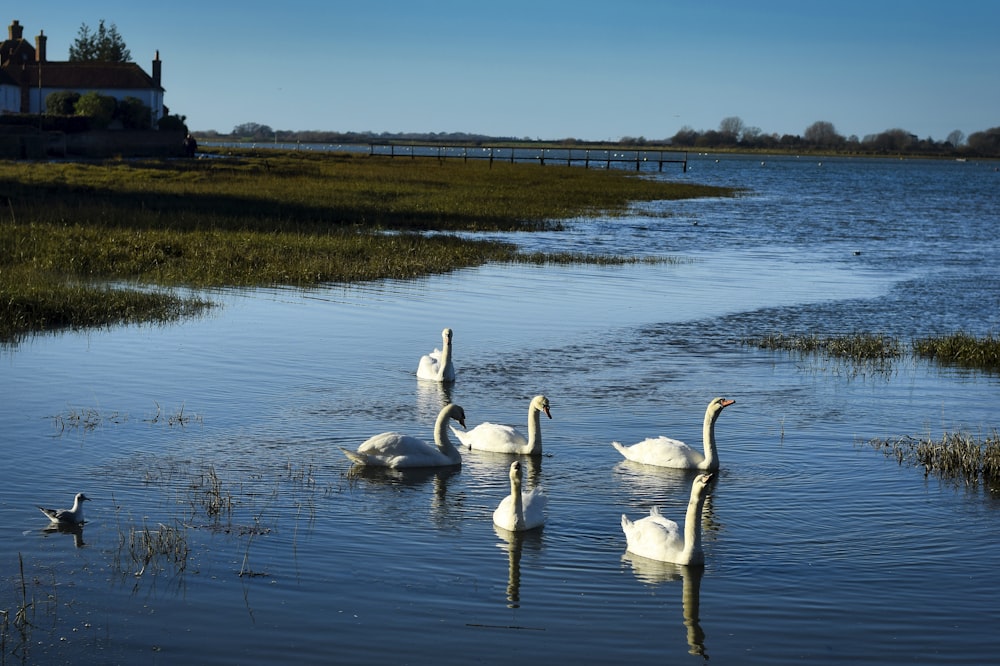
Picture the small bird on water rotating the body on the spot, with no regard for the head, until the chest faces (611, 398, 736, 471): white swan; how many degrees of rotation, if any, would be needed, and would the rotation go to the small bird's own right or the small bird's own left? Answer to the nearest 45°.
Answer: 0° — it already faces it

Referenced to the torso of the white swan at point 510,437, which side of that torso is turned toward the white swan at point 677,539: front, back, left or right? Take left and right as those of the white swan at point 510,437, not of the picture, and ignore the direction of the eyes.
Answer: right

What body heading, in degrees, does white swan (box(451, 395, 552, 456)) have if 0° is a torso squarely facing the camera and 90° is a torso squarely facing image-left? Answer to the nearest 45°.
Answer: approximately 270°

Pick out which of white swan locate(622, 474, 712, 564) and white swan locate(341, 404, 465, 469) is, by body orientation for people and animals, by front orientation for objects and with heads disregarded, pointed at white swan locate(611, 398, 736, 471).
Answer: white swan locate(341, 404, 465, 469)

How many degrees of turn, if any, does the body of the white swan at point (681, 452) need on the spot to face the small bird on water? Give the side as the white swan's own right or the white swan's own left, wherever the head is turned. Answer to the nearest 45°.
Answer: approximately 135° to the white swan's own right

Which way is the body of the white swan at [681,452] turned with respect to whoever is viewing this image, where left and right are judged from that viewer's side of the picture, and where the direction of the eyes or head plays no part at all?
facing to the right of the viewer

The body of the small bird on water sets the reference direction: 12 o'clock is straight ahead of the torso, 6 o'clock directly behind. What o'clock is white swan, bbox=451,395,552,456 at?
The white swan is roughly at 11 o'clock from the small bird on water.

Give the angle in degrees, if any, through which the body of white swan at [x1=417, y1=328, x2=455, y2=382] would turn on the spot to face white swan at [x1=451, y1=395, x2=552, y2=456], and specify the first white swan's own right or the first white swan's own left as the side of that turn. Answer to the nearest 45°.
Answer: approximately 45° to the first white swan's own right

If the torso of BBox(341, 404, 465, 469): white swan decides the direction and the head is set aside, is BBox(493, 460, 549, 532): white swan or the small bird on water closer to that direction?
the white swan

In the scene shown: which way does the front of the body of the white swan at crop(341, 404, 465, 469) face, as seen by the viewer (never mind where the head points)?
to the viewer's right
